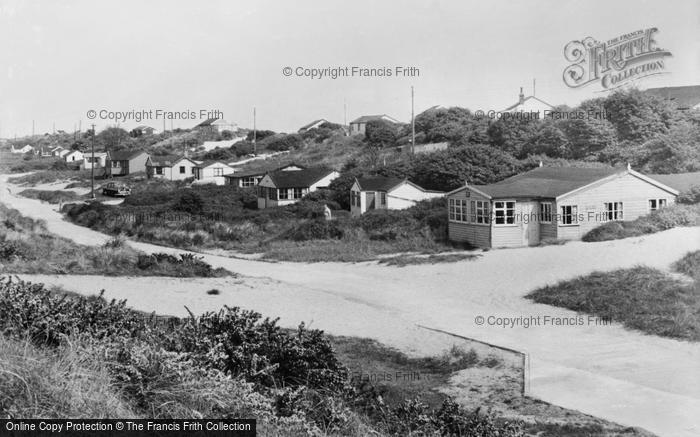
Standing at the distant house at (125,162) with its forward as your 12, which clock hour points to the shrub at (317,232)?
The shrub is roughly at 10 o'clock from the distant house.

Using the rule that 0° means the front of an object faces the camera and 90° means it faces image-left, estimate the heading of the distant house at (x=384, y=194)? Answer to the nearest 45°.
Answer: approximately 45°

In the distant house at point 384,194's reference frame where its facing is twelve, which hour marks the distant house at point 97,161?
the distant house at point 97,161 is roughly at 3 o'clock from the distant house at point 384,194.

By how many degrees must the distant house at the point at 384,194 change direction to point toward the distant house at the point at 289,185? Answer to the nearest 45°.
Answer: approximately 90° to its right

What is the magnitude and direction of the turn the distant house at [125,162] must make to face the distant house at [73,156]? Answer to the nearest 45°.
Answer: approximately 135° to its right

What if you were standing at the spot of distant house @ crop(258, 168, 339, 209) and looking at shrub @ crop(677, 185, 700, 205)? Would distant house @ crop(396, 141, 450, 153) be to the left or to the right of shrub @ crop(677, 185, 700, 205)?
left

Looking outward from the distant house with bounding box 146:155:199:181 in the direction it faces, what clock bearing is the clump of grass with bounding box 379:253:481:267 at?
The clump of grass is roughly at 12 o'clock from the distant house.
